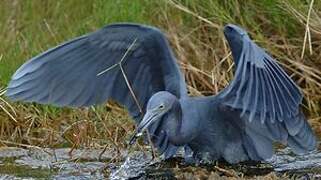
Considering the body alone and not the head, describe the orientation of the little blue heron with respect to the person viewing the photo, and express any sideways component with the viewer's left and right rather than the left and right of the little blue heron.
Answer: facing the viewer and to the left of the viewer
